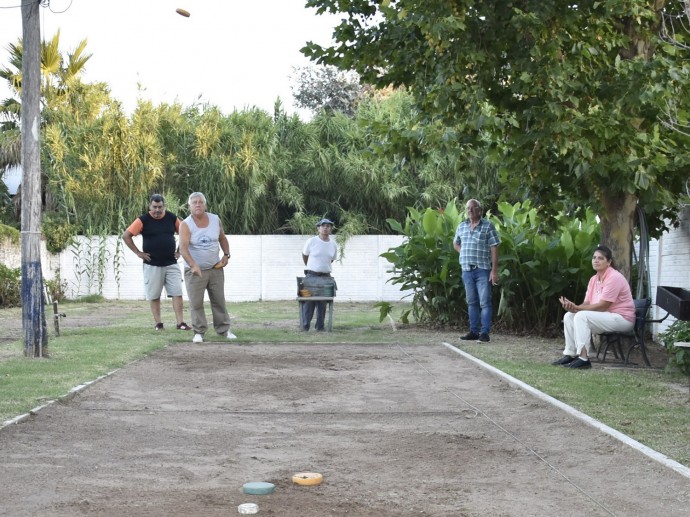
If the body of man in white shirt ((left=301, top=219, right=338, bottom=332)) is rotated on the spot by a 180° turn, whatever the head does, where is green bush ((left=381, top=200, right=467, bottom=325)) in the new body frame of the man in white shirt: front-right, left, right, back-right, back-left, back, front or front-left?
right

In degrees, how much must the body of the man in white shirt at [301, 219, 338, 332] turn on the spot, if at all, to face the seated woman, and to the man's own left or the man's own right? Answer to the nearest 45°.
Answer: approximately 45° to the man's own left

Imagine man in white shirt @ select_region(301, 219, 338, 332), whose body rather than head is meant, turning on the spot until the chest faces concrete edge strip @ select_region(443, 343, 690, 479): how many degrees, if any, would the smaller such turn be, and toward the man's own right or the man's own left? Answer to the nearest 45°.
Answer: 0° — they already face it

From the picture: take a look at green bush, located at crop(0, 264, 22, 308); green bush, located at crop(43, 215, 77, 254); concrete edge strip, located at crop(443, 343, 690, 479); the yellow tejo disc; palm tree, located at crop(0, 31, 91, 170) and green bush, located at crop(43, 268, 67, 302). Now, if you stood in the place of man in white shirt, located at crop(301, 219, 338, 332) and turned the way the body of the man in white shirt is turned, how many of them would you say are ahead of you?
2

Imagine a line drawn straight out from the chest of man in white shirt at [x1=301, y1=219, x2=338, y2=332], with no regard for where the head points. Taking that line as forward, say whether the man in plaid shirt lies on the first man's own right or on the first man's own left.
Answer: on the first man's own left

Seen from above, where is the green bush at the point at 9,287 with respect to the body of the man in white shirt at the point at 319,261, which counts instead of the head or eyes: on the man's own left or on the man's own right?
on the man's own right

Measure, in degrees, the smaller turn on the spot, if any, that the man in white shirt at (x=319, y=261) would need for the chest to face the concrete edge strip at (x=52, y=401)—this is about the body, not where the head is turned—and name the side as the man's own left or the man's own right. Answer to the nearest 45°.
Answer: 0° — they already face it

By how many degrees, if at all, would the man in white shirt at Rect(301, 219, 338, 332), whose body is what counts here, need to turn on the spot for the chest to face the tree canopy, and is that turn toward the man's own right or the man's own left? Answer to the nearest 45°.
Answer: approximately 45° to the man's own left

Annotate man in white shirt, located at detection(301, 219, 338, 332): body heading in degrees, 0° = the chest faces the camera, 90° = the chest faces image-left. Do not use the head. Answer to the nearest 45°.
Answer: approximately 0°

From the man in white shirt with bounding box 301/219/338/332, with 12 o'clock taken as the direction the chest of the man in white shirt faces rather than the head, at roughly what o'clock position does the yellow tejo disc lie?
The yellow tejo disc is roughly at 12 o'clock from the man in white shirt.

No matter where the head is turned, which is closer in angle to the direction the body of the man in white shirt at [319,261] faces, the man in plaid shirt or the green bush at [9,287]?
the man in plaid shirt

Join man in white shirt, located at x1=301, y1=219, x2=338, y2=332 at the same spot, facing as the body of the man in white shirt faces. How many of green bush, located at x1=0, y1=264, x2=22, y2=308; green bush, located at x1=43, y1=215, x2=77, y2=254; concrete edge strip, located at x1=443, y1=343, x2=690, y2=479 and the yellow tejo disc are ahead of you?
2

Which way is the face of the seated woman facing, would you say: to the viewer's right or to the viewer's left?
to the viewer's left

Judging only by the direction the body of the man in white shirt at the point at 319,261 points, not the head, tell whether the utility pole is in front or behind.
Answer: in front

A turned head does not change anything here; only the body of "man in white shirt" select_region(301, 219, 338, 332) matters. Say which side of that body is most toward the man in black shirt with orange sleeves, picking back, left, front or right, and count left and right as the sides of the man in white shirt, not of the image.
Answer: right

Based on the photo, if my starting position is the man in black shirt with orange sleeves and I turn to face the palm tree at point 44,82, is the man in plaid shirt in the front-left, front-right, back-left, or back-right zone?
back-right

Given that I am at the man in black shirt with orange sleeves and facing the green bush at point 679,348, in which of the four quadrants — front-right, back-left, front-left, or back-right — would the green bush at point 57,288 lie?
back-left
